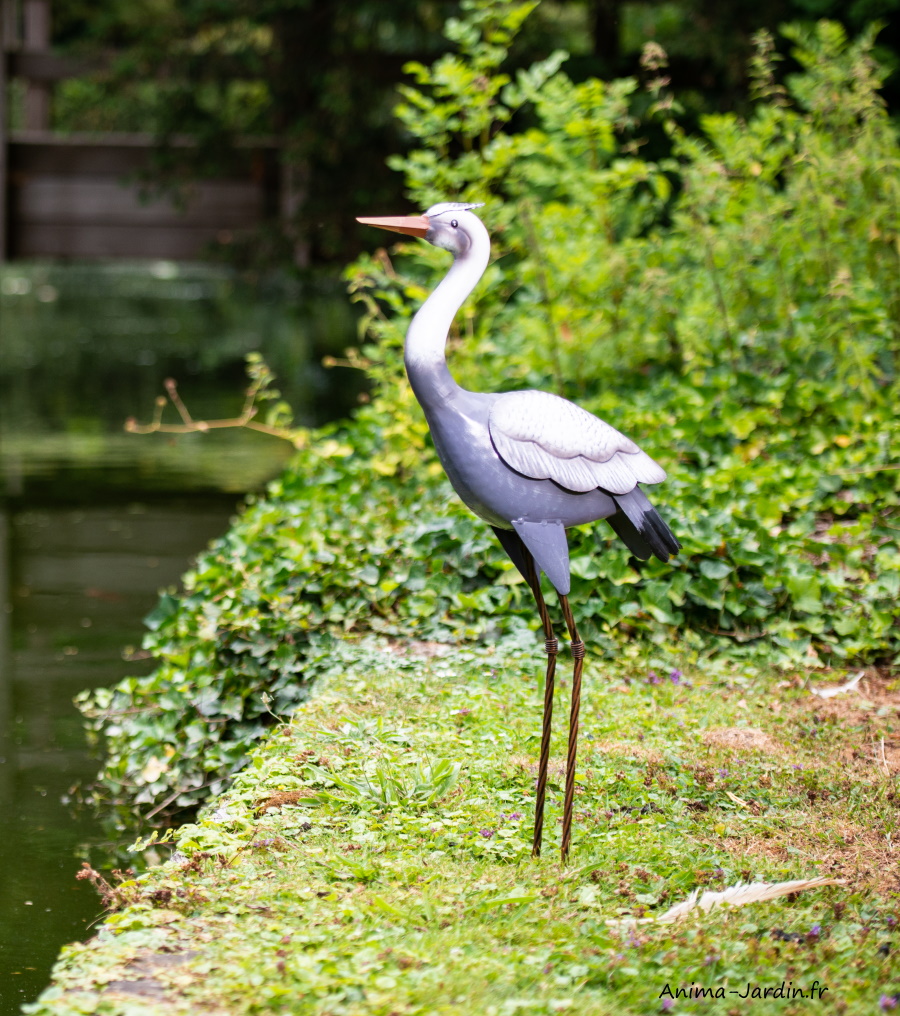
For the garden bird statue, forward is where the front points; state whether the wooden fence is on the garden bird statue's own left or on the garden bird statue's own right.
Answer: on the garden bird statue's own right

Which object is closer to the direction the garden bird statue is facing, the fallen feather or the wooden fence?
the wooden fence

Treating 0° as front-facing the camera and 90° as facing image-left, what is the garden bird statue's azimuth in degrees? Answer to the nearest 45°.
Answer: approximately 90°
